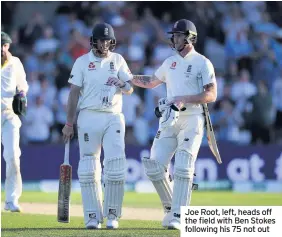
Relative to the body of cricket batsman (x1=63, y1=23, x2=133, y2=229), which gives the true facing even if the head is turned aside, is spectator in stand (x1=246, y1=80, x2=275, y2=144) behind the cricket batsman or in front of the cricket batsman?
behind

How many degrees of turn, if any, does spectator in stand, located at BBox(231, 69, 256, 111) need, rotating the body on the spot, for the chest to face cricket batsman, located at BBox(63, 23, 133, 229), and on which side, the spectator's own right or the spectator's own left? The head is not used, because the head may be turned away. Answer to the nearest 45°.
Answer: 0° — they already face them

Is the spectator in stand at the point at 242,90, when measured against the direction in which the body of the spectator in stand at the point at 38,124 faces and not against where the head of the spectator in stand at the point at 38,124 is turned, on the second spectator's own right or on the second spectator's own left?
on the second spectator's own left

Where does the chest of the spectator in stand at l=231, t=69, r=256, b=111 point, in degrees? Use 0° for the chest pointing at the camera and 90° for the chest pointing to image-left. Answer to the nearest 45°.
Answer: approximately 0°

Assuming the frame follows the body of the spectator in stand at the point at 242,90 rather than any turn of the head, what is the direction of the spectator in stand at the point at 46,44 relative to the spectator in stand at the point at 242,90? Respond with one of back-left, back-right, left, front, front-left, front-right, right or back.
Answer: right

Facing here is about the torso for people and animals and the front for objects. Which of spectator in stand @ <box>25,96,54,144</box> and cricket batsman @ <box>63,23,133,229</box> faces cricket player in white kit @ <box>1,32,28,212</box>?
the spectator in stand

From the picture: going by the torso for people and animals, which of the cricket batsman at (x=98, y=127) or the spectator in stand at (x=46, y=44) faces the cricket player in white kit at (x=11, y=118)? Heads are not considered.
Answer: the spectator in stand

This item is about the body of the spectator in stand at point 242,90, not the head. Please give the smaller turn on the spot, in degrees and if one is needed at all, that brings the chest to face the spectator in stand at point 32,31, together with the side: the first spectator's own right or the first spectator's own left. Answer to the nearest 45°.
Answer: approximately 90° to the first spectator's own right
